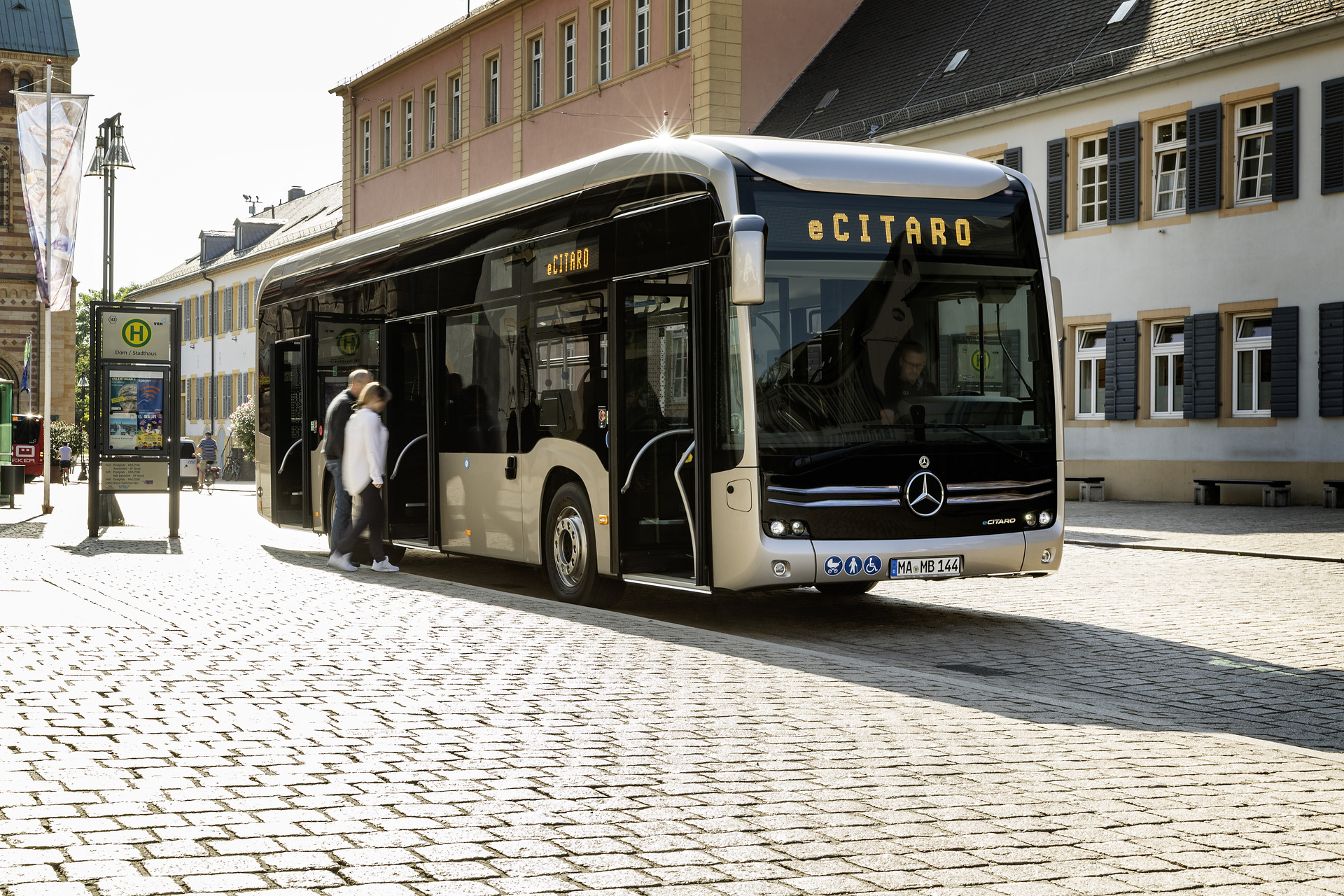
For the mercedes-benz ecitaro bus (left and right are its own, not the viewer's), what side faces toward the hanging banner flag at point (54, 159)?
back

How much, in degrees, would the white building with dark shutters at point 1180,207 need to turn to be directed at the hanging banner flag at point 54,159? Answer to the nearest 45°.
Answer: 0° — it already faces it

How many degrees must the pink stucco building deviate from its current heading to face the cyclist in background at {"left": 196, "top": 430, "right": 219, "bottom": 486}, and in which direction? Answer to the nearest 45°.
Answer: approximately 90° to its right

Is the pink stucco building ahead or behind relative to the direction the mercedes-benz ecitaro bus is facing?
behind

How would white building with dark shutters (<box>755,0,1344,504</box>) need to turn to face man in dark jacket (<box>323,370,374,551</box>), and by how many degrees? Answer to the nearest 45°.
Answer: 0° — it already faces them

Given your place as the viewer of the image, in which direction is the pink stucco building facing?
facing the viewer and to the left of the viewer

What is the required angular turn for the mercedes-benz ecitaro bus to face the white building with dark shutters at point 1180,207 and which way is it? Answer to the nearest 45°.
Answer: approximately 90° to its left

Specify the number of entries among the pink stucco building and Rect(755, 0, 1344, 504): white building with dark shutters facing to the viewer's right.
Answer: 0
